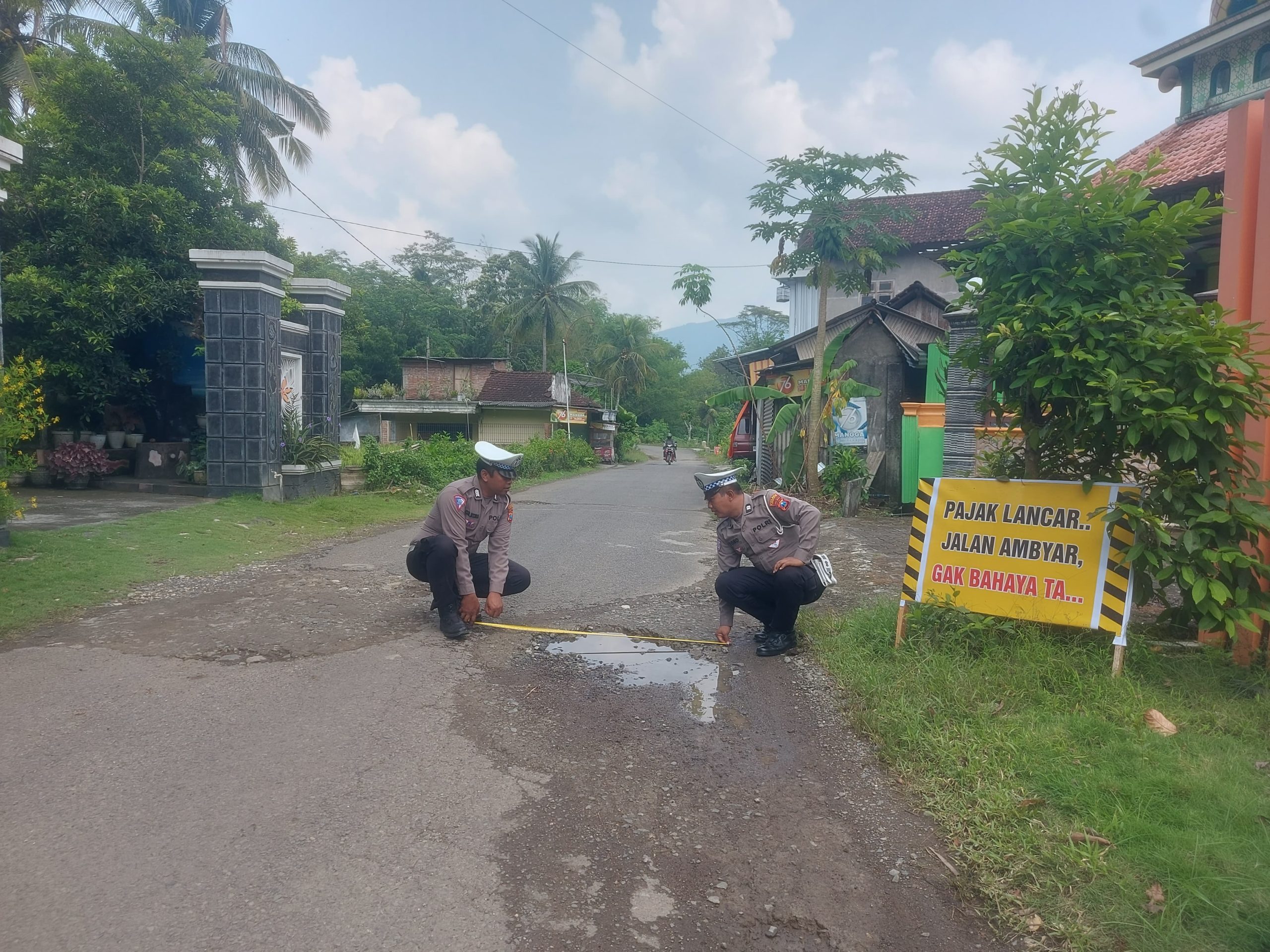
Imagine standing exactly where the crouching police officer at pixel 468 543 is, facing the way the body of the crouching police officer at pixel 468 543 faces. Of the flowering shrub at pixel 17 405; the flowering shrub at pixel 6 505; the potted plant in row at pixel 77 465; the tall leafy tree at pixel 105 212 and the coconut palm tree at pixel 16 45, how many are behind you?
5

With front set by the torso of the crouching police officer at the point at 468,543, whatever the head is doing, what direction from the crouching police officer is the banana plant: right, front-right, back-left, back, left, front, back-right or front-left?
left

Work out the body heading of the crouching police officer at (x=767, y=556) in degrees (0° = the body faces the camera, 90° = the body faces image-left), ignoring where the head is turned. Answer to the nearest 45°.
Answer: approximately 45°

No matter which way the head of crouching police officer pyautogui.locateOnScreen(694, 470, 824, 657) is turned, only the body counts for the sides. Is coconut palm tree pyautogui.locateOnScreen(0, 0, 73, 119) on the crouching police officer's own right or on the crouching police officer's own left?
on the crouching police officer's own right

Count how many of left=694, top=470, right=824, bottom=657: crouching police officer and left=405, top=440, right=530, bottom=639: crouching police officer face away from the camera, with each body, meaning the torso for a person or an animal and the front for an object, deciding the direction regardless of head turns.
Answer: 0

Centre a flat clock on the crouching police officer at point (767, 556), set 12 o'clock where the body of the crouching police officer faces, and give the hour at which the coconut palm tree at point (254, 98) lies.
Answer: The coconut palm tree is roughly at 3 o'clock from the crouching police officer.

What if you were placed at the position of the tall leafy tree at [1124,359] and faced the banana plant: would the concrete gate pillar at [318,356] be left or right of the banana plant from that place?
left

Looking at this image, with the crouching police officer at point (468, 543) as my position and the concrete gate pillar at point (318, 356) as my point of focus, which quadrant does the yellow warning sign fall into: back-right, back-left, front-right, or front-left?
back-right

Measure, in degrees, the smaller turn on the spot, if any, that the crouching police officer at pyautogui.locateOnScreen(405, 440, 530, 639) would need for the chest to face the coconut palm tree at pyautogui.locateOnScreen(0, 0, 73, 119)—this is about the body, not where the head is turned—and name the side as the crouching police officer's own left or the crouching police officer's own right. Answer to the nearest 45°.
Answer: approximately 180°

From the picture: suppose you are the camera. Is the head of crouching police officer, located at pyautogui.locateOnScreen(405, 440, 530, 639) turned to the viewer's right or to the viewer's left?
to the viewer's right

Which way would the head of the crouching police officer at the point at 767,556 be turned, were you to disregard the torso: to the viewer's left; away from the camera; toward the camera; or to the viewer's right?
to the viewer's left

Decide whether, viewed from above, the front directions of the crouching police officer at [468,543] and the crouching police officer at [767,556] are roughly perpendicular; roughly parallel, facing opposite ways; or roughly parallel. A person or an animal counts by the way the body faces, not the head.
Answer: roughly perpendicular

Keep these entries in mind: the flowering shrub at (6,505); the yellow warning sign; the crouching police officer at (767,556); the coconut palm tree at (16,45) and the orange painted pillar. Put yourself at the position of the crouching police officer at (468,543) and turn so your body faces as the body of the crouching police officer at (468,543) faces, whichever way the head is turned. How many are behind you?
2

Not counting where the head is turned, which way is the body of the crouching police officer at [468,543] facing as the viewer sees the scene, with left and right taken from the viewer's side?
facing the viewer and to the right of the viewer

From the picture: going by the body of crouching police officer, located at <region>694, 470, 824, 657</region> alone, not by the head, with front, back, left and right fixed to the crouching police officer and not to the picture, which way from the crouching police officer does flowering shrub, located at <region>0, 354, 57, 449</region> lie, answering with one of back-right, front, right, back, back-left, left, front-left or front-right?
front-right

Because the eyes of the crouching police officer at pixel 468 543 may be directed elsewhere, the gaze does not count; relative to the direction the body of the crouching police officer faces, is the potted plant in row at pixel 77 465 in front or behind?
behind

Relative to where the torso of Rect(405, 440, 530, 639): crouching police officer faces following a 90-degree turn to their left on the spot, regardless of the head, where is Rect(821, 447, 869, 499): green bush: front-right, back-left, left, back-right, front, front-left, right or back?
front

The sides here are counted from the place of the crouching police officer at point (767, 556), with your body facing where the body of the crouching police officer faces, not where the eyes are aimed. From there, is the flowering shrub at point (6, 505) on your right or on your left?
on your right

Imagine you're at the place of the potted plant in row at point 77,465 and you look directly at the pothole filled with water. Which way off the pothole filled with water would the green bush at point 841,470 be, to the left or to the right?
left
